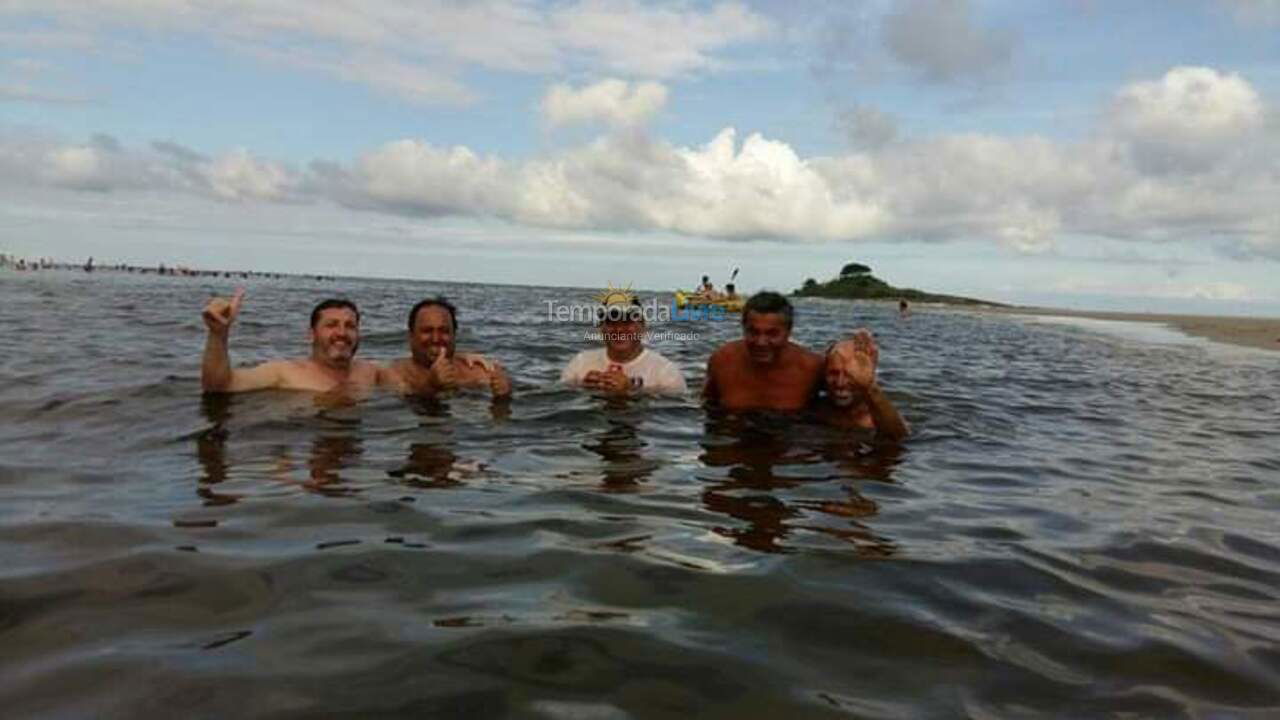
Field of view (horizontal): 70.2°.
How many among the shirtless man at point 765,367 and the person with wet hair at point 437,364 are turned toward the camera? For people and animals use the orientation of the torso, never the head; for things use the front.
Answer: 2

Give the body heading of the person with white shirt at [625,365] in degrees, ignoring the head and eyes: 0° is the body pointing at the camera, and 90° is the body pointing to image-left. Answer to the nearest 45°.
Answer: approximately 0°

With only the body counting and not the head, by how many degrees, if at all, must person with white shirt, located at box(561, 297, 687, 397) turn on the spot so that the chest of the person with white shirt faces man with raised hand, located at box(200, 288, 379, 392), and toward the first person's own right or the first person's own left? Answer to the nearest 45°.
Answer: approximately 90° to the first person's own right

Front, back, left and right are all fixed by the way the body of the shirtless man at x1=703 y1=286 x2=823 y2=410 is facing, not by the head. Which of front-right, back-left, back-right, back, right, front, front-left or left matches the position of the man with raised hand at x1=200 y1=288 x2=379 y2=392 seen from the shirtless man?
right

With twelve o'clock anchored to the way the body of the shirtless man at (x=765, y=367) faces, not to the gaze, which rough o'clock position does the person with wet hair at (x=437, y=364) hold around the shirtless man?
The person with wet hair is roughly at 3 o'clock from the shirtless man.

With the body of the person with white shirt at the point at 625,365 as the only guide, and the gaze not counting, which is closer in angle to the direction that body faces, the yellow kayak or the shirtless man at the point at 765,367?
the shirtless man

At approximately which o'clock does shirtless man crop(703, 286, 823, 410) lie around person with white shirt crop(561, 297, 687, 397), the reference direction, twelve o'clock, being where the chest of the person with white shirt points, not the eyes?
The shirtless man is roughly at 10 o'clock from the person with white shirt.

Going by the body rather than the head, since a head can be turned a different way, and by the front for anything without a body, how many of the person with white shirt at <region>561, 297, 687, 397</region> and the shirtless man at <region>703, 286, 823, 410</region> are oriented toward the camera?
2

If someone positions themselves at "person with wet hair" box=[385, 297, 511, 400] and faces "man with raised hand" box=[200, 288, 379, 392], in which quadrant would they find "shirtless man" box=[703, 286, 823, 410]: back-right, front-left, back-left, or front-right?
back-left

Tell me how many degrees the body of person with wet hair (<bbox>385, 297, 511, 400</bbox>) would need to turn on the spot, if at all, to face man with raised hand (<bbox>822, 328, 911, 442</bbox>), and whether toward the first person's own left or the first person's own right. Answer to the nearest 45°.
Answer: approximately 45° to the first person's own left

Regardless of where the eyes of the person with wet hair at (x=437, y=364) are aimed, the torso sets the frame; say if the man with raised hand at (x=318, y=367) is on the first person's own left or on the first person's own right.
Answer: on the first person's own right
